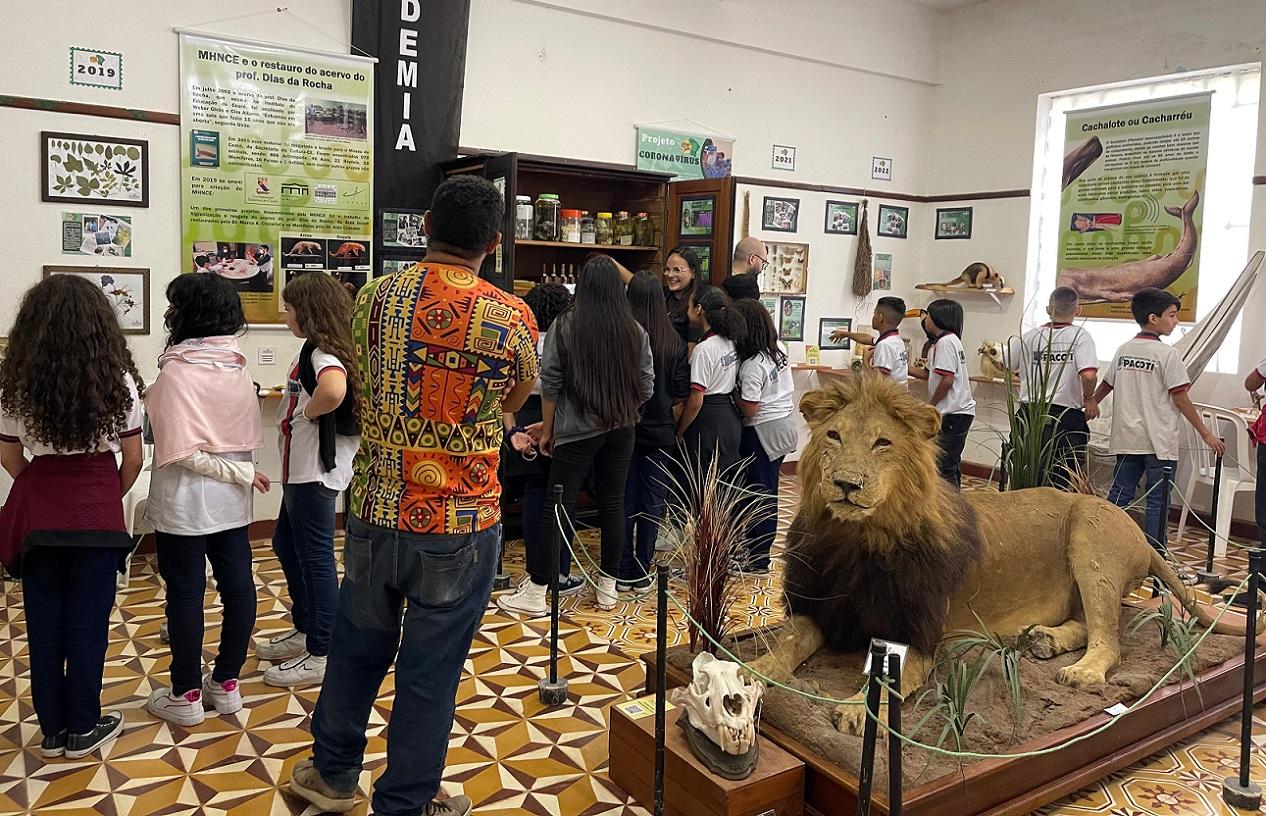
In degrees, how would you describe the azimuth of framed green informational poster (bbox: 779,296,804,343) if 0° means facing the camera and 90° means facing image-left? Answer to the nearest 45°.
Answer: approximately 0°

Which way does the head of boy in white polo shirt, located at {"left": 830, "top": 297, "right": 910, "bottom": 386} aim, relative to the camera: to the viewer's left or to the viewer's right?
to the viewer's left

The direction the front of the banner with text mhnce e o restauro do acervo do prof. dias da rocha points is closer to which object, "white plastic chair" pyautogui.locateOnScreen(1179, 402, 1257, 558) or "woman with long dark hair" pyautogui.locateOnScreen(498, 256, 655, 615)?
the woman with long dark hair

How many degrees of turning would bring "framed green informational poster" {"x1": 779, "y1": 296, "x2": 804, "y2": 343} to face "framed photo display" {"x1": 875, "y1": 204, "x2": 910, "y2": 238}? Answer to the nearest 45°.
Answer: approximately 135° to its left
